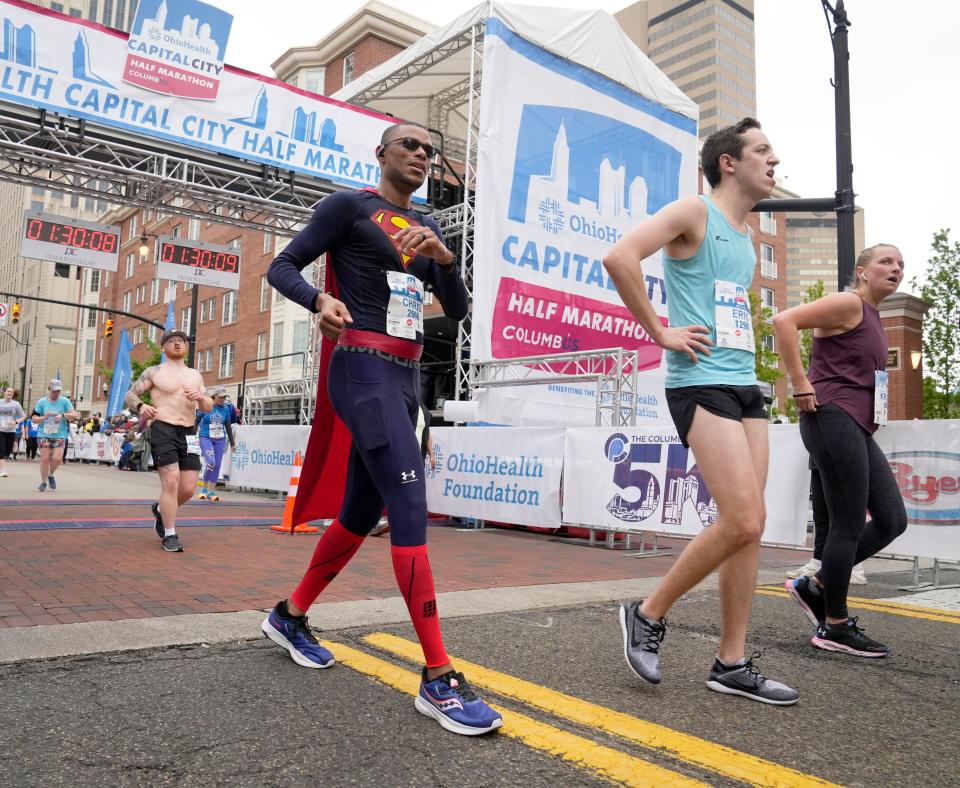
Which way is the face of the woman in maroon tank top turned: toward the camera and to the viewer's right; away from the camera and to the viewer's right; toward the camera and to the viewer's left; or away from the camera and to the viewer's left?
toward the camera and to the viewer's right

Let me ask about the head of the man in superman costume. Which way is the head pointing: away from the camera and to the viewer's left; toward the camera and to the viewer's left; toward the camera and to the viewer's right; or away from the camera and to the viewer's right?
toward the camera and to the viewer's right

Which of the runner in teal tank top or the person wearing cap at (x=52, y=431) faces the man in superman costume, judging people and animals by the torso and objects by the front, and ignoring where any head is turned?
the person wearing cap

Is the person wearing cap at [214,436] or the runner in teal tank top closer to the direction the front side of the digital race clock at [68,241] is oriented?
the runner in teal tank top
